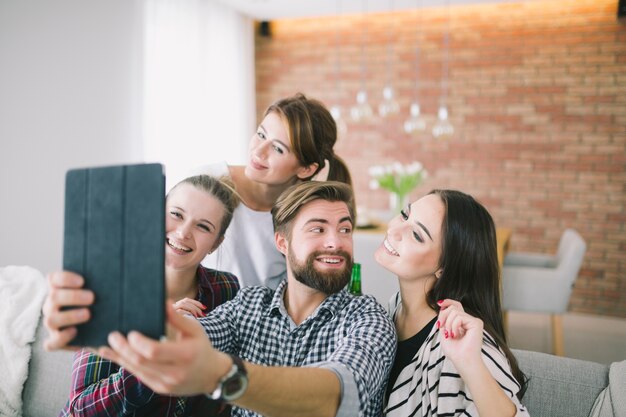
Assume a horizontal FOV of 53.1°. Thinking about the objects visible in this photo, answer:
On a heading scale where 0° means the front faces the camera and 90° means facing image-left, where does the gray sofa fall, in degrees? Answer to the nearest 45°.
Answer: approximately 0°

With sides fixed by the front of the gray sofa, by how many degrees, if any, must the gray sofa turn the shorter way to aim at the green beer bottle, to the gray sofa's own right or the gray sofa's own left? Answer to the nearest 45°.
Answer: approximately 135° to the gray sofa's own right

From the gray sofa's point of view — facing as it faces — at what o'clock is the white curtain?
The white curtain is roughly at 5 o'clock from the gray sofa.

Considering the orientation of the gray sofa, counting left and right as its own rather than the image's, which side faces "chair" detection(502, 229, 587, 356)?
back

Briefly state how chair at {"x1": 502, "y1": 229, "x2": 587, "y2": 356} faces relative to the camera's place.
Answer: facing to the left of the viewer

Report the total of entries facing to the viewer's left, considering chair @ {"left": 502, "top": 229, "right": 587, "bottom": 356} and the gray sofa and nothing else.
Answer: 1

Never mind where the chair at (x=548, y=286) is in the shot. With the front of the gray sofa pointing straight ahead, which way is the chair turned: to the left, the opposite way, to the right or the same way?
to the right
